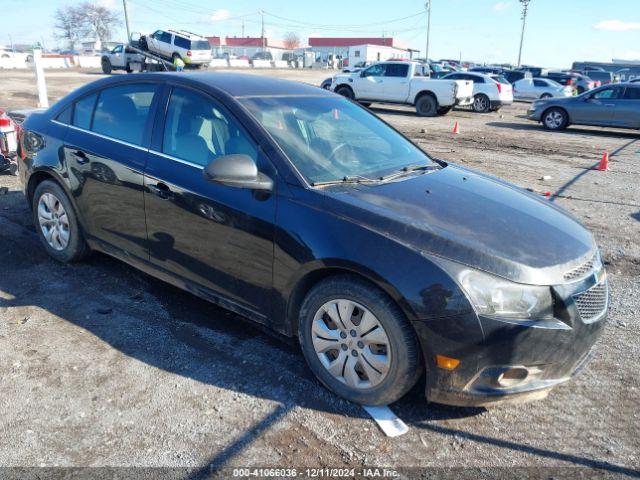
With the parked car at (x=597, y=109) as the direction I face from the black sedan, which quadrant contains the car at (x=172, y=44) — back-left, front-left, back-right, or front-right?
front-left

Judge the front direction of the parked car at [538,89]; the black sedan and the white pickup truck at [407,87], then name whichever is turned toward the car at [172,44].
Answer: the white pickup truck

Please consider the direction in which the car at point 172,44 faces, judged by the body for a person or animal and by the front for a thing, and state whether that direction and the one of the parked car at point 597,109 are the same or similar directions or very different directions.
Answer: same or similar directions

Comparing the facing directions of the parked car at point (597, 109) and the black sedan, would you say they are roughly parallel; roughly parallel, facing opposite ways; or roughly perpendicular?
roughly parallel, facing opposite ways

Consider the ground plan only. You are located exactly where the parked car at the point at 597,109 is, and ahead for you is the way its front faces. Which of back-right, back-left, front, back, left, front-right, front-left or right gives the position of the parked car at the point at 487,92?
front-right

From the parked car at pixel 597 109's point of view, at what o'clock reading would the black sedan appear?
The black sedan is roughly at 9 o'clock from the parked car.

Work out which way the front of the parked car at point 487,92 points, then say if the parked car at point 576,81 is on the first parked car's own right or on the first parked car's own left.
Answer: on the first parked car's own right

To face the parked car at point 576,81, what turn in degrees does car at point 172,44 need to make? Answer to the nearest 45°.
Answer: approximately 180°

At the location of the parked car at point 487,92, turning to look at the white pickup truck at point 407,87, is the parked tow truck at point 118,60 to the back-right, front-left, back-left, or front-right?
front-right

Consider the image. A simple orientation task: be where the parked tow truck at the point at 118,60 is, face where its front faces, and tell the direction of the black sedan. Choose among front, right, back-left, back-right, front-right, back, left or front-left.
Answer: back-left

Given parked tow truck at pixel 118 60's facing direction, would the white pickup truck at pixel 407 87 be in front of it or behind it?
behind

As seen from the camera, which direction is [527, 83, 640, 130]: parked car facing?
to the viewer's left

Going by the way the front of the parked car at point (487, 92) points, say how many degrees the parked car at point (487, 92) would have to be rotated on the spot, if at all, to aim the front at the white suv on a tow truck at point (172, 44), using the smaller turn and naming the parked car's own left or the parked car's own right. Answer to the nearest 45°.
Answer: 0° — it already faces it

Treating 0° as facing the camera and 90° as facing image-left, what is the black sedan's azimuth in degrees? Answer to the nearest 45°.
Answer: approximately 315°

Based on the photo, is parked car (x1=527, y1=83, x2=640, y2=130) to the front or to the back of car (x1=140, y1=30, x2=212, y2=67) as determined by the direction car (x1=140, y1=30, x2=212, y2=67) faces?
to the back

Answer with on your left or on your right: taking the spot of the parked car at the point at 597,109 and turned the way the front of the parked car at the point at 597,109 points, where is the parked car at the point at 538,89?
on your right
